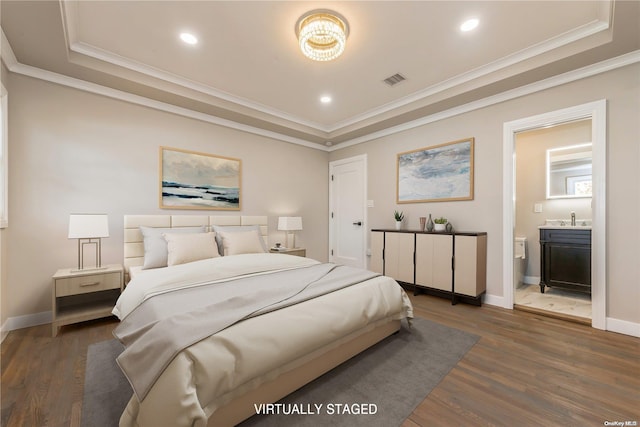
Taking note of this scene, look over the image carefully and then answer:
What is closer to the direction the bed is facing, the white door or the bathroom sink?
the bathroom sink

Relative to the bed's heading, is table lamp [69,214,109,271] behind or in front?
behind

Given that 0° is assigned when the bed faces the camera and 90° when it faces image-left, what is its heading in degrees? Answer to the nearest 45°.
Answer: approximately 315°

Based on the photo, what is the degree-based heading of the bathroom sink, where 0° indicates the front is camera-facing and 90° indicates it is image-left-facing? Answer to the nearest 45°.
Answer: approximately 0°

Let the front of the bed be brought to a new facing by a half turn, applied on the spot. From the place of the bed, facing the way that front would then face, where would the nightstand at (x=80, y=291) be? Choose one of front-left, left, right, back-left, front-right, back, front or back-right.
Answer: front

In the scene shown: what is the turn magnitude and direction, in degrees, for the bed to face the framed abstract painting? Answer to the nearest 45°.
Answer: approximately 90° to its left

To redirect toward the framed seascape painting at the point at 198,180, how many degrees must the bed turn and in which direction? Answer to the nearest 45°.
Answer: approximately 135° to its left
